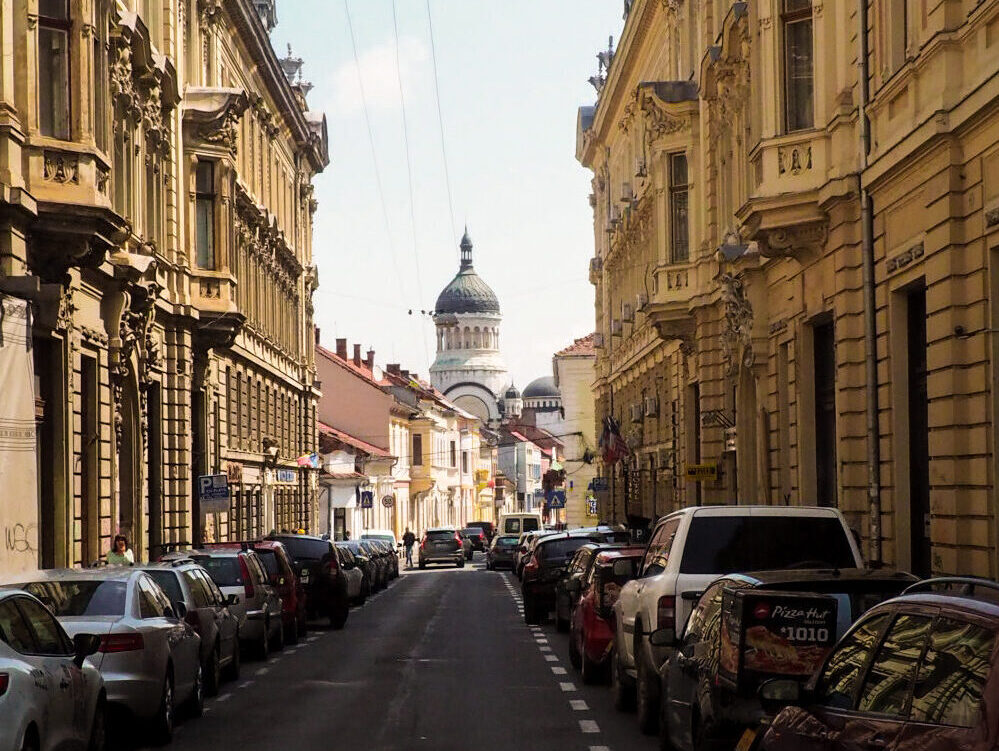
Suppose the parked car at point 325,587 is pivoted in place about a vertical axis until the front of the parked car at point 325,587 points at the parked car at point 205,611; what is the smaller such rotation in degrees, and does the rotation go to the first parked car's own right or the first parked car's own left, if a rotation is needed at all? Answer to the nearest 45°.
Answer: approximately 180°

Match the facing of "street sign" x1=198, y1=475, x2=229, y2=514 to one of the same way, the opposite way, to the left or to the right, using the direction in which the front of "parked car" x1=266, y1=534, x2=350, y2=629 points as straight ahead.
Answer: the opposite way

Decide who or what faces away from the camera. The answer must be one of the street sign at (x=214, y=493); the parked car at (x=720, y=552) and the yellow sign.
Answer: the parked car

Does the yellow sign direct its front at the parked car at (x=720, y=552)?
yes

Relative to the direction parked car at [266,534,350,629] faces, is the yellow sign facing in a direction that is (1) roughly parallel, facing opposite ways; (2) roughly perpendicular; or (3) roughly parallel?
roughly parallel, facing opposite ways

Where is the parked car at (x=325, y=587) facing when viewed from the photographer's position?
facing away from the viewer

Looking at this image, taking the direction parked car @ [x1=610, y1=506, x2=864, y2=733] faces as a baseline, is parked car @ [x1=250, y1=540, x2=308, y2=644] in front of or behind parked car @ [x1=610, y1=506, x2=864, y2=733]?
in front

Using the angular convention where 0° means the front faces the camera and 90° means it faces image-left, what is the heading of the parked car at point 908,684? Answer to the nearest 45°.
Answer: approximately 135°

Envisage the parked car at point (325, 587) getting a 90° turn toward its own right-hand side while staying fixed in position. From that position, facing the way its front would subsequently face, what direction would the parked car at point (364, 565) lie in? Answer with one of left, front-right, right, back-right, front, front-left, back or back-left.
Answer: left

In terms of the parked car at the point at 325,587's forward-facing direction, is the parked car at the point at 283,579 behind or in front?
behind

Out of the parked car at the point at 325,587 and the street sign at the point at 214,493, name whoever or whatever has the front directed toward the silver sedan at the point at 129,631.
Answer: the street sign

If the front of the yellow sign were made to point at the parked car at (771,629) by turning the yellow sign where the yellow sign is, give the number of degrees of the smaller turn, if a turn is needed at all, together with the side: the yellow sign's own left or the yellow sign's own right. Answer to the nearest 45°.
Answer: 0° — it already faces it

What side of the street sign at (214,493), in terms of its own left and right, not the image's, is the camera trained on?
front

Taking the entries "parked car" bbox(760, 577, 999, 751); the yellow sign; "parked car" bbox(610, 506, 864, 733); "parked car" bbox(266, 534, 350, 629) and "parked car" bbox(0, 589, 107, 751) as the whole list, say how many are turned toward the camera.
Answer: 1

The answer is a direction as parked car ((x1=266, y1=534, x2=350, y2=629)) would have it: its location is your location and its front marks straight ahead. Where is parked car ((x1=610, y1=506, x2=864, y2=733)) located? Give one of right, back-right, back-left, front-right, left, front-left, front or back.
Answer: back

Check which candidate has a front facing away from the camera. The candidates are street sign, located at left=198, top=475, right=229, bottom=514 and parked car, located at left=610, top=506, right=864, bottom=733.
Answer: the parked car

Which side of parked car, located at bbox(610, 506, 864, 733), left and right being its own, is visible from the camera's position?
back
